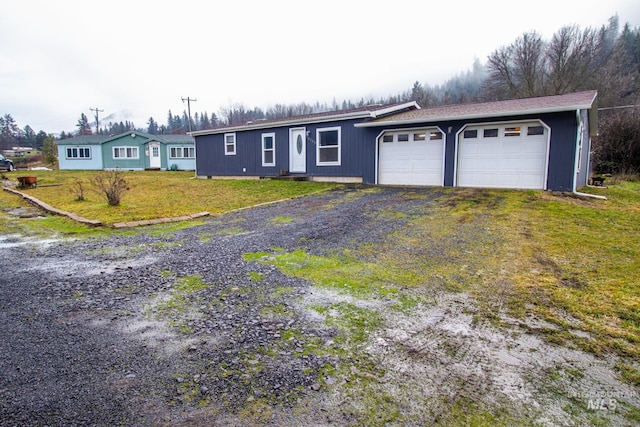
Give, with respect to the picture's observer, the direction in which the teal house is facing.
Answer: facing the viewer

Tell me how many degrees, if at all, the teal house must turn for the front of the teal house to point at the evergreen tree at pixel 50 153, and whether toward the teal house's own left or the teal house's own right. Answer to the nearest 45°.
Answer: approximately 135° to the teal house's own right

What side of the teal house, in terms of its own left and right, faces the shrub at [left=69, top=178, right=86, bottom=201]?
front

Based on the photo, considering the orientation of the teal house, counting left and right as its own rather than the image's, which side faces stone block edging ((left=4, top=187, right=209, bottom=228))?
front

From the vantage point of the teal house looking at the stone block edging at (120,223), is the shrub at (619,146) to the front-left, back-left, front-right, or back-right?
front-left

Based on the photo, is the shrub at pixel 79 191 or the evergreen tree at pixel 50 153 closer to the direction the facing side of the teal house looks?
the shrub

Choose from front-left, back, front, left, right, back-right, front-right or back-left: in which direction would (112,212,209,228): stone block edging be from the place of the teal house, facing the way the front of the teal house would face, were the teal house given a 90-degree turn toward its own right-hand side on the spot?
left

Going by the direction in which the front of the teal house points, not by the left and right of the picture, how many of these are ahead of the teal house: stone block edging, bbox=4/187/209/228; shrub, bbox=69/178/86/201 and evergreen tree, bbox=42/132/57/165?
2

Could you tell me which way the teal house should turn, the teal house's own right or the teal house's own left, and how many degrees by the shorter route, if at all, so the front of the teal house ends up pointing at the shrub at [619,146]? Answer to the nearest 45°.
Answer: approximately 45° to the teal house's own left

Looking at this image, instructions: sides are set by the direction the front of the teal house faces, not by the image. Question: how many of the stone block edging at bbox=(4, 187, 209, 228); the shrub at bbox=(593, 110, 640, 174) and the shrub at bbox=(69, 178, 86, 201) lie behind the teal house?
0
